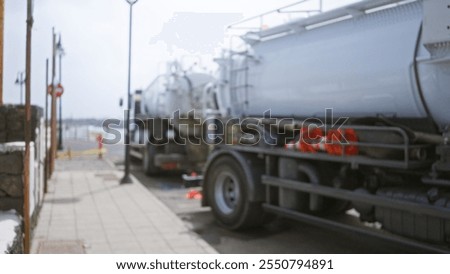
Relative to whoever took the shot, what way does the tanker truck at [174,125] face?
facing away from the viewer and to the left of the viewer

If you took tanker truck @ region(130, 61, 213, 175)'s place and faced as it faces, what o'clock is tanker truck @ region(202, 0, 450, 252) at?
tanker truck @ region(202, 0, 450, 252) is roughly at 7 o'clock from tanker truck @ region(130, 61, 213, 175).
